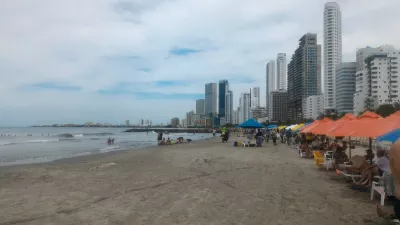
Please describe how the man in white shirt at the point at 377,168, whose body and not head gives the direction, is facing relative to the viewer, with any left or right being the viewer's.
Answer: facing to the left of the viewer

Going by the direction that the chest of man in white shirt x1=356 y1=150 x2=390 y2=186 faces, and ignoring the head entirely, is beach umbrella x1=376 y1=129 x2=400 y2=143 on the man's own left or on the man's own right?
on the man's own left
